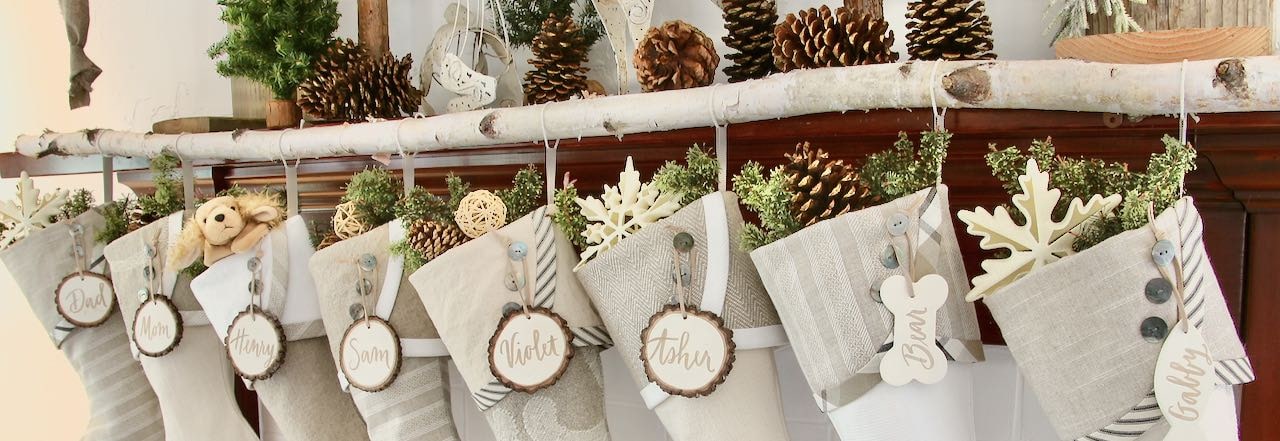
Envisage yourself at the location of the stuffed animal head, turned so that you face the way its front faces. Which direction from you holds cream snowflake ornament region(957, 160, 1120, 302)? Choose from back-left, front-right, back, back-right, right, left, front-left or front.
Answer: front-left

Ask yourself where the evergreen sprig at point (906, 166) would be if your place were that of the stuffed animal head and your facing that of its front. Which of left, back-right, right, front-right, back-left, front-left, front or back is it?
front-left

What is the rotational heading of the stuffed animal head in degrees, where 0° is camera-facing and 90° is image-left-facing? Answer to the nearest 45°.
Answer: approximately 0°

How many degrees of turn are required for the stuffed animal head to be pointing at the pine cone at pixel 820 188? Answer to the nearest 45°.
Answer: approximately 45° to its left
